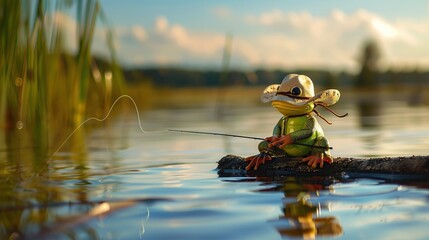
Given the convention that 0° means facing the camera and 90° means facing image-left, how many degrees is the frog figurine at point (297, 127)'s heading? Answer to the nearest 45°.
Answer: approximately 45°
